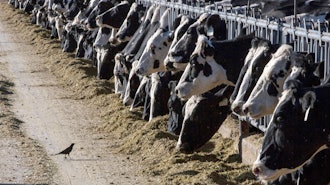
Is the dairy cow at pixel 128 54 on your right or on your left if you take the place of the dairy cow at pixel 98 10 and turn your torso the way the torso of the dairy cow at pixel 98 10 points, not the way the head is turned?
on your left

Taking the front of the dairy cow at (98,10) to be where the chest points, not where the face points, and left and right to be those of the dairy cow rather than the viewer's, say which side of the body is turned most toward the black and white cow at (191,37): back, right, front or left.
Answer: left

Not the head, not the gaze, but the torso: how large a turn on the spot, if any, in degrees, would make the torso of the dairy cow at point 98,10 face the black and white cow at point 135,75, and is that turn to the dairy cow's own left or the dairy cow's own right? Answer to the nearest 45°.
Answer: approximately 90° to the dairy cow's own left

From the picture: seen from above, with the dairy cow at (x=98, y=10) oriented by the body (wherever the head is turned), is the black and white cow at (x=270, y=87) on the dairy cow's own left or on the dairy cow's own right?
on the dairy cow's own left

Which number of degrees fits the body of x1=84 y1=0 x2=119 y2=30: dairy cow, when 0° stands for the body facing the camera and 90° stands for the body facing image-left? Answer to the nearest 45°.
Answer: approximately 90°
